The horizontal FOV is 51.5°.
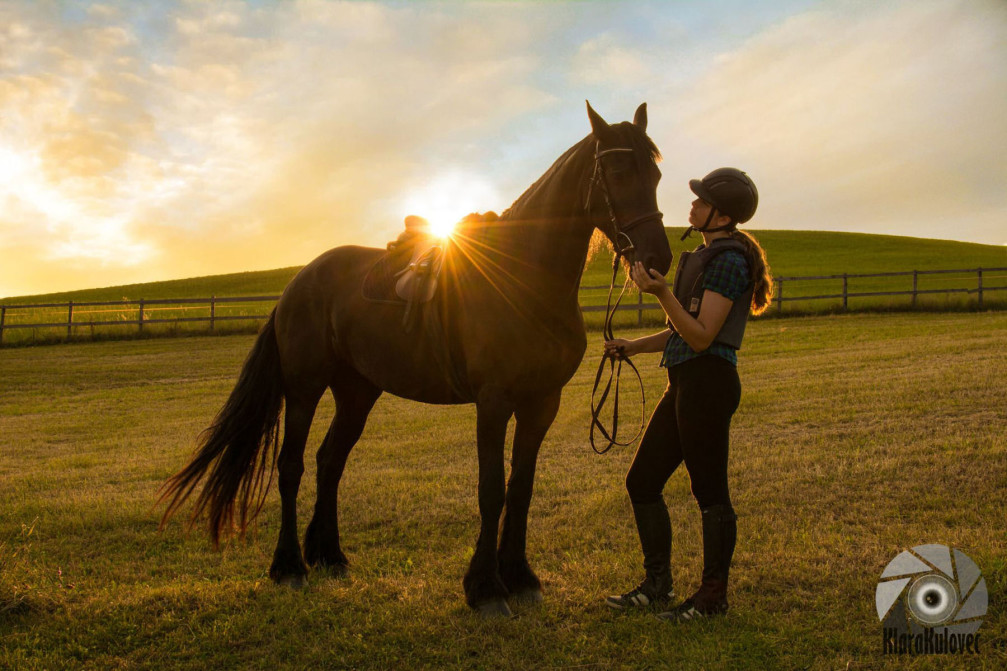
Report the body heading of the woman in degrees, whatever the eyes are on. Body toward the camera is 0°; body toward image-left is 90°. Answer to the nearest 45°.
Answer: approximately 90°

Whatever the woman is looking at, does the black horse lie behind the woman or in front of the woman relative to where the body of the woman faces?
in front

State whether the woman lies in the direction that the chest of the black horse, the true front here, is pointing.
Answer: yes

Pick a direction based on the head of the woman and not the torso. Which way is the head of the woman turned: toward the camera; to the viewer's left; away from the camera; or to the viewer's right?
to the viewer's left

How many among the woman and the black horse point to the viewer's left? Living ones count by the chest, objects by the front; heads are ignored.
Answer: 1

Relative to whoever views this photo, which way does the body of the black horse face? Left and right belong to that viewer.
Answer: facing the viewer and to the right of the viewer
